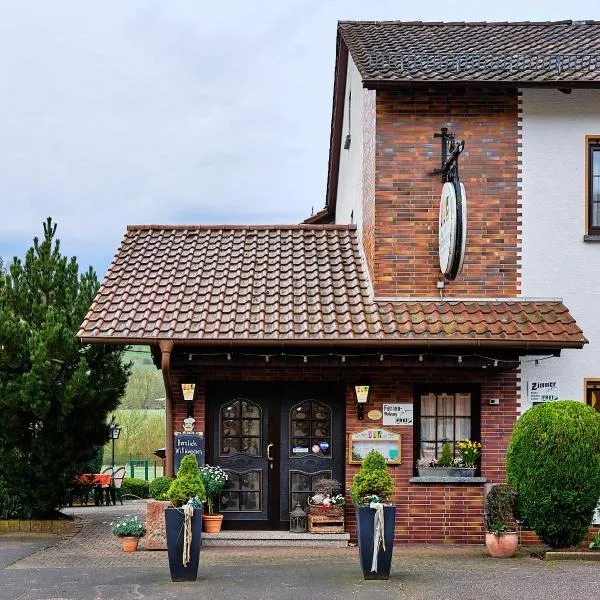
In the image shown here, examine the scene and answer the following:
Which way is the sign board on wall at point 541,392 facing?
toward the camera

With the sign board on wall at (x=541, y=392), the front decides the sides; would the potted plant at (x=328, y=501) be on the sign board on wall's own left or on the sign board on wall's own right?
on the sign board on wall's own right

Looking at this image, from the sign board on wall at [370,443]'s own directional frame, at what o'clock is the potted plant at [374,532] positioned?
The potted plant is roughly at 12 o'clock from the sign board on wall.

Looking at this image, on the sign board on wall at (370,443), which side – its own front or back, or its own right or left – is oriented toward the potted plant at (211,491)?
right

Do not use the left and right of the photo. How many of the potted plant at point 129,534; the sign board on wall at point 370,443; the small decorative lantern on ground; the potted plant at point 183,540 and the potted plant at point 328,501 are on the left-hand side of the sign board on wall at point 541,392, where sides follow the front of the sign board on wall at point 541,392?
0

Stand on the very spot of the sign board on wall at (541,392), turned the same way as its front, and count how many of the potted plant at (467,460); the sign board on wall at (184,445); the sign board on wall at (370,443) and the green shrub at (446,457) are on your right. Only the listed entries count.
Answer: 4

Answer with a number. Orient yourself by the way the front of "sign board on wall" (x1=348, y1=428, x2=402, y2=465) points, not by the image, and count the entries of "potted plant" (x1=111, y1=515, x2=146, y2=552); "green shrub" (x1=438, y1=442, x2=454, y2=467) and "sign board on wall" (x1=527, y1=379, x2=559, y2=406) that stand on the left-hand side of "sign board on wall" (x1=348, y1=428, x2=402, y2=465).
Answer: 2

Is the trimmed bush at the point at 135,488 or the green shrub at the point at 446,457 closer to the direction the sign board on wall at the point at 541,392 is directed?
the green shrub

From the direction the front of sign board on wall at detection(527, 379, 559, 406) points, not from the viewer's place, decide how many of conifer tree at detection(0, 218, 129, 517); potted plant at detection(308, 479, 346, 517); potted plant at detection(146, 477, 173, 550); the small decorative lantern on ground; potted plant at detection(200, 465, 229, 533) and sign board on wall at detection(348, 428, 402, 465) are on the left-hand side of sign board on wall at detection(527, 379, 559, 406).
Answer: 0

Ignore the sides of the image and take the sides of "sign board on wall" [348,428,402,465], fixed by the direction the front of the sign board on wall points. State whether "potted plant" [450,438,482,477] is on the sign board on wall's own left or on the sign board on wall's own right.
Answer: on the sign board on wall's own left

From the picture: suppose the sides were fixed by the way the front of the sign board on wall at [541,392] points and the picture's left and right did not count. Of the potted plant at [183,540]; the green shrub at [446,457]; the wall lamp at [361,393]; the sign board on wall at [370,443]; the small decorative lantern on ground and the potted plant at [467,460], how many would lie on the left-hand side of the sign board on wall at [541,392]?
0

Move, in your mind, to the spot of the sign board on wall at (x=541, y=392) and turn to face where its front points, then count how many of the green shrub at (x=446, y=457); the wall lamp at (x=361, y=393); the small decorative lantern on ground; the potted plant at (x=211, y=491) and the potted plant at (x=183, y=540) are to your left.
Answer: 0

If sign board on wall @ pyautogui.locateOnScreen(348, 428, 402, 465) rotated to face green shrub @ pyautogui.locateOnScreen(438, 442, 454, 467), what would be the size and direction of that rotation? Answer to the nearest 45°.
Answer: approximately 90° to its left

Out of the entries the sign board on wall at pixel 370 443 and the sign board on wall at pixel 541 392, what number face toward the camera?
2

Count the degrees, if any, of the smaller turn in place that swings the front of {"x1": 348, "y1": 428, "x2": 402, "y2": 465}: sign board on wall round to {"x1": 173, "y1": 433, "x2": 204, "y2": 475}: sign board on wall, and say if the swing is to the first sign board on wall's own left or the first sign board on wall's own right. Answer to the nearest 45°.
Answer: approximately 90° to the first sign board on wall's own right

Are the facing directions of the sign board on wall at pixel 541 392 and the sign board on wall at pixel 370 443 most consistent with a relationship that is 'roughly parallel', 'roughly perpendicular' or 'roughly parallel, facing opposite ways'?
roughly parallel
